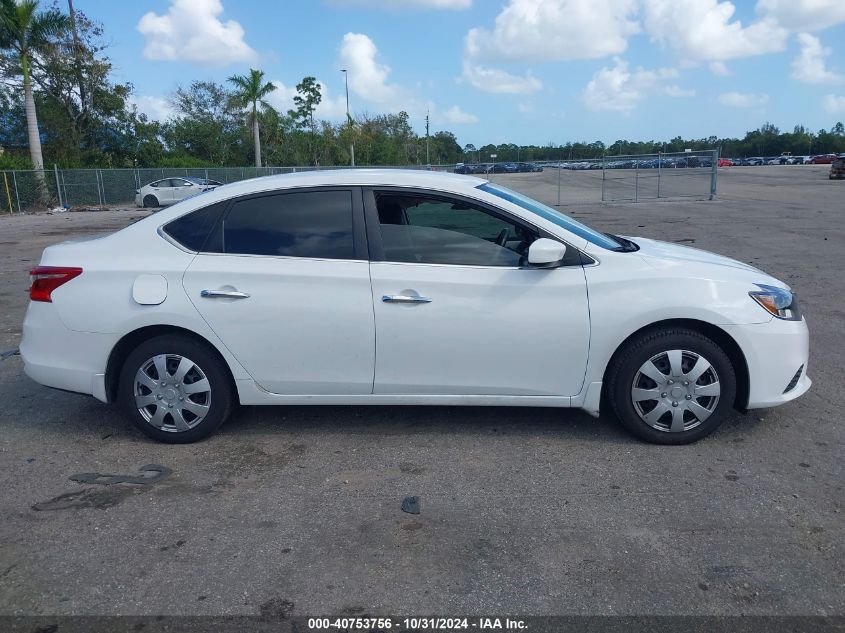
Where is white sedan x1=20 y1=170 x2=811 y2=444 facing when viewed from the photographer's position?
facing to the right of the viewer

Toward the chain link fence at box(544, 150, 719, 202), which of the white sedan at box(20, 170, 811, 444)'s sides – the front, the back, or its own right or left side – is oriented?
left

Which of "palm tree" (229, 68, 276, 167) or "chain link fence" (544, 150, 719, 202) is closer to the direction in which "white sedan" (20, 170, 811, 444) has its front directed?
the chain link fence

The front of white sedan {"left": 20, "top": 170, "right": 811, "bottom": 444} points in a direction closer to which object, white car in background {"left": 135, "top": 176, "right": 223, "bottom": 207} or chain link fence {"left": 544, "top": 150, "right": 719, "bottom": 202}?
the chain link fence

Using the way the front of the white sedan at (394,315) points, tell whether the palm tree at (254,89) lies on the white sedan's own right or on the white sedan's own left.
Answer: on the white sedan's own left

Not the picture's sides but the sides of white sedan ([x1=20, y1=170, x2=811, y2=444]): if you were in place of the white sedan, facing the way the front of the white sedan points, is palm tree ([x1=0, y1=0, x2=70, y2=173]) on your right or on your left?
on your left

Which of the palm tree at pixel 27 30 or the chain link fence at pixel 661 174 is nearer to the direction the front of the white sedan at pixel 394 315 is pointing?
the chain link fence

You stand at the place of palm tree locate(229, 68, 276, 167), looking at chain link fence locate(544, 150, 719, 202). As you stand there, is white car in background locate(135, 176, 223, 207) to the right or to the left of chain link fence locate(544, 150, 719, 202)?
right

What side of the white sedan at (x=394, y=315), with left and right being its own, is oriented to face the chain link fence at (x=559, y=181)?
left

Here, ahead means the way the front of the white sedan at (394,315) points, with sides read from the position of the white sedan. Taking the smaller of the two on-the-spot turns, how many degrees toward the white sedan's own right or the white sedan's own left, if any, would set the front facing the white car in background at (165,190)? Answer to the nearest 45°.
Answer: approximately 90° to the white sedan's own left
